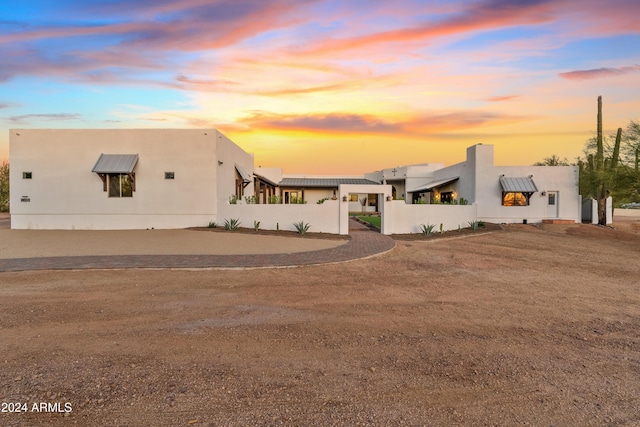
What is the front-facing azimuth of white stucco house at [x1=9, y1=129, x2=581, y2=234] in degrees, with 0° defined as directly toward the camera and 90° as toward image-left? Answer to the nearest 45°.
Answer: approximately 0°

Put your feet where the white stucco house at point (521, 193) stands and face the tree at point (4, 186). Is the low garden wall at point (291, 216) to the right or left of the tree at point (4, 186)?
left

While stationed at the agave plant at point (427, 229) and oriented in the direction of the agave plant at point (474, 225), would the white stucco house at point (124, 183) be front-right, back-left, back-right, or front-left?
back-left

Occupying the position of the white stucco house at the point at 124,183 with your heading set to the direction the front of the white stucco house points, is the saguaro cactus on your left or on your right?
on your left

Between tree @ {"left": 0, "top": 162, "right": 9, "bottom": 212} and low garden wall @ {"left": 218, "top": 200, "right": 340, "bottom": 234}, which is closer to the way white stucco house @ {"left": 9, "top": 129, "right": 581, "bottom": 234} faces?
the low garden wall

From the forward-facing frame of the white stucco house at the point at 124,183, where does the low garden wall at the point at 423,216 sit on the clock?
The low garden wall is roughly at 9 o'clock from the white stucco house.

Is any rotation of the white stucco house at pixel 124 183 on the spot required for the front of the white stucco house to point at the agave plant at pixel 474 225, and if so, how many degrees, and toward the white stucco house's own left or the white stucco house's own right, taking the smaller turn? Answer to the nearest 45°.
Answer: approximately 90° to the white stucco house's own left

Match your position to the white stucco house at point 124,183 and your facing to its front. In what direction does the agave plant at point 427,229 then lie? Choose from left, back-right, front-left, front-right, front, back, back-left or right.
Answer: left
